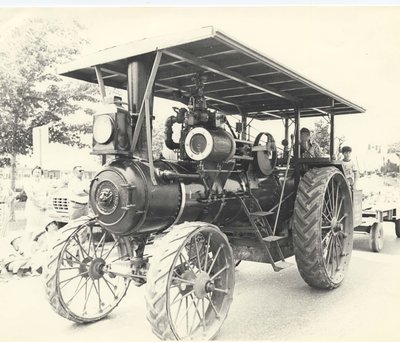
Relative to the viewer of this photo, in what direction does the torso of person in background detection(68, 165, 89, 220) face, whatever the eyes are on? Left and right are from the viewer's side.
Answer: facing the viewer and to the right of the viewer

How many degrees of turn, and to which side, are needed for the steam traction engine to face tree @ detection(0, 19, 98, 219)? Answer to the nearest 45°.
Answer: approximately 90° to its right

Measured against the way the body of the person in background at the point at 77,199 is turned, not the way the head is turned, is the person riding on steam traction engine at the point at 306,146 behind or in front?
in front

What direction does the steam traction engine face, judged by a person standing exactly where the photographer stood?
facing the viewer and to the left of the viewer

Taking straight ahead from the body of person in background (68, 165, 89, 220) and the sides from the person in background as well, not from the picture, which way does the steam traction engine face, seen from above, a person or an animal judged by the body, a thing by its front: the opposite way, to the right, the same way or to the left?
to the right

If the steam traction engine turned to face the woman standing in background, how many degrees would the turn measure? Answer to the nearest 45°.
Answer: approximately 90° to its right

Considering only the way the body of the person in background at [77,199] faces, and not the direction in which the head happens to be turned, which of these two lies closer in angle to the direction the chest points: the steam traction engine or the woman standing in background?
the steam traction engine

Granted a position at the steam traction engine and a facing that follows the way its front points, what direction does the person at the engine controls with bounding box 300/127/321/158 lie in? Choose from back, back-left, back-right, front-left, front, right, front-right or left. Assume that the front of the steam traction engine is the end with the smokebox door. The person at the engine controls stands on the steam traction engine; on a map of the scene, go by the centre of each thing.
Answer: back

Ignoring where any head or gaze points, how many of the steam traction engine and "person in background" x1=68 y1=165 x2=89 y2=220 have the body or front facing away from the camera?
0

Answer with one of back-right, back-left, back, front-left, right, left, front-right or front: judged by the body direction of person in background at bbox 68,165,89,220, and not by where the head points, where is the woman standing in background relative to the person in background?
back-right
